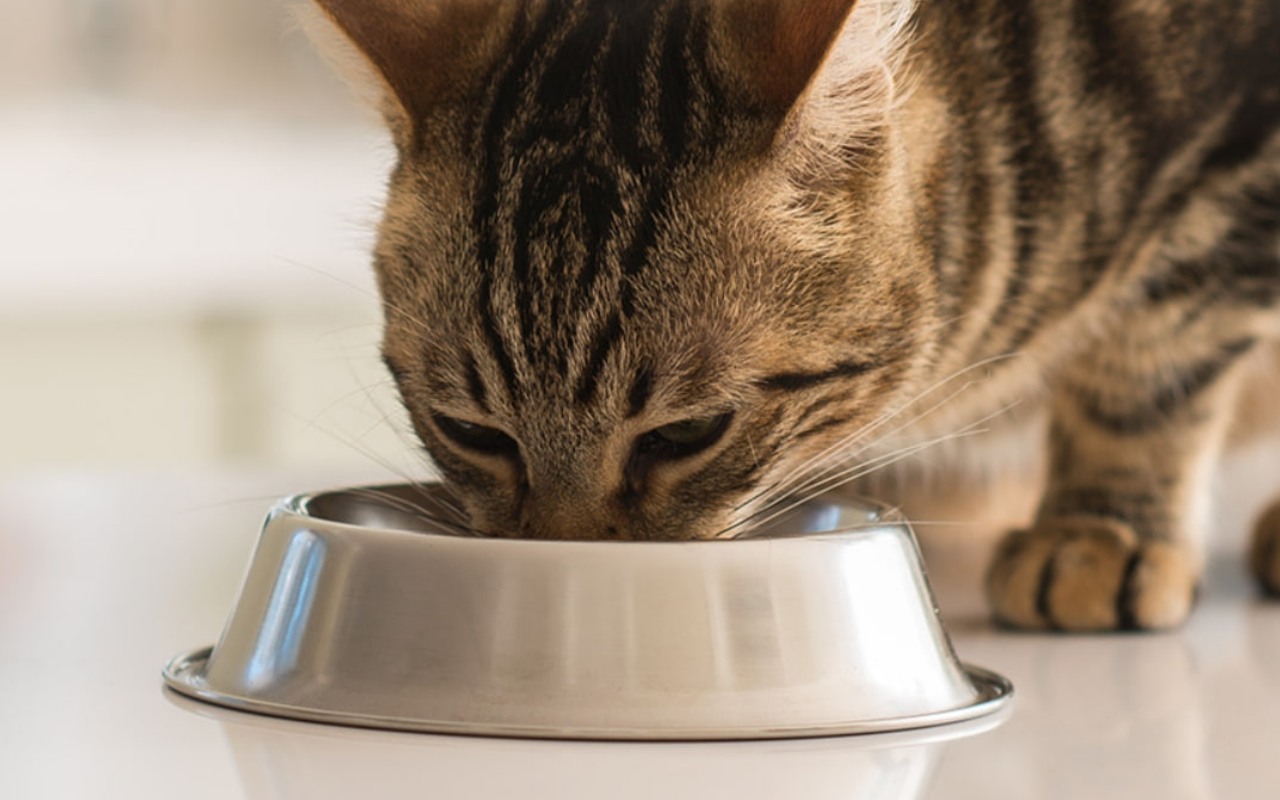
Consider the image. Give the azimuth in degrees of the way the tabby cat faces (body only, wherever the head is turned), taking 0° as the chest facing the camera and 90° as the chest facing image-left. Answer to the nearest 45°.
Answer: approximately 45°
